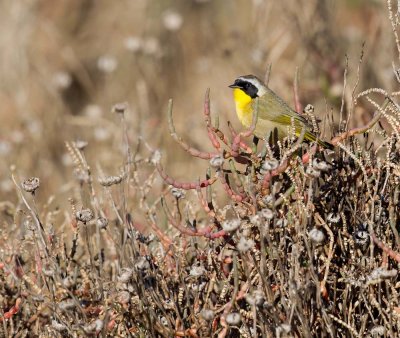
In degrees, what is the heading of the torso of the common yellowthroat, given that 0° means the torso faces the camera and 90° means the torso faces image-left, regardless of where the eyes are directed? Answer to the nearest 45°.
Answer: approximately 90°
